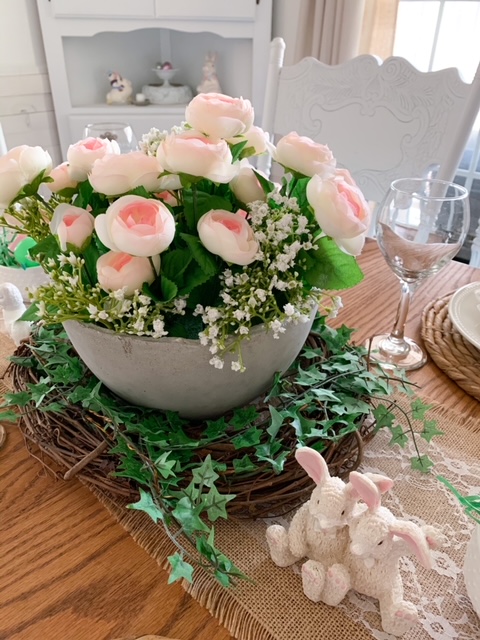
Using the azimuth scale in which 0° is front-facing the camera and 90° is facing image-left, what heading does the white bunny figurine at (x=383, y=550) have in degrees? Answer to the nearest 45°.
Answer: approximately 45°

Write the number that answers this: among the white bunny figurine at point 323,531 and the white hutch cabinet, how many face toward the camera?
2

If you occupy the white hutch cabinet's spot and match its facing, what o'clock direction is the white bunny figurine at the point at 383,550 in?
The white bunny figurine is roughly at 12 o'clock from the white hutch cabinet.

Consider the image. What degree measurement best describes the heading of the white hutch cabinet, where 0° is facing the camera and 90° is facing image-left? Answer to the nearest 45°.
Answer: approximately 0°

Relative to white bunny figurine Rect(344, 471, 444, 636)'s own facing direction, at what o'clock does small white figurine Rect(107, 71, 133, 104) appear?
The small white figurine is roughly at 3 o'clock from the white bunny figurine.

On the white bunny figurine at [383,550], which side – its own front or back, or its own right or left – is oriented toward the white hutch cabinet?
right

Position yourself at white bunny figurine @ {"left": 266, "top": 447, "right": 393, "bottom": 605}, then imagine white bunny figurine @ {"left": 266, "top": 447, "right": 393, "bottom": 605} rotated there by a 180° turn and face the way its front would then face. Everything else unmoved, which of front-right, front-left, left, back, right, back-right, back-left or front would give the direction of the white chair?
front

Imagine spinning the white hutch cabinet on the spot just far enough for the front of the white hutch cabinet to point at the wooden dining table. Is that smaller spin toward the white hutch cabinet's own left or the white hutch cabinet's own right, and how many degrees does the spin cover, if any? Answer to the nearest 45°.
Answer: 0° — it already faces it
